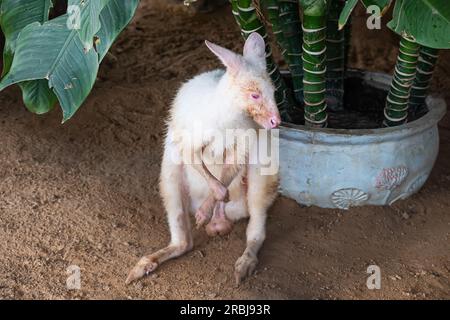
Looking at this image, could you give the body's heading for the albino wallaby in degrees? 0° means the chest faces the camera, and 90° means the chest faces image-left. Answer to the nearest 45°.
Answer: approximately 0°

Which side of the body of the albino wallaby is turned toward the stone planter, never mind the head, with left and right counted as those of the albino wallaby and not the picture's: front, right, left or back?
left

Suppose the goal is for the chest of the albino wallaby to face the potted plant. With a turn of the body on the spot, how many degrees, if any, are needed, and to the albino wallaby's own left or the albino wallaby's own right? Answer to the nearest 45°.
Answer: approximately 90° to the albino wallaby's own left
